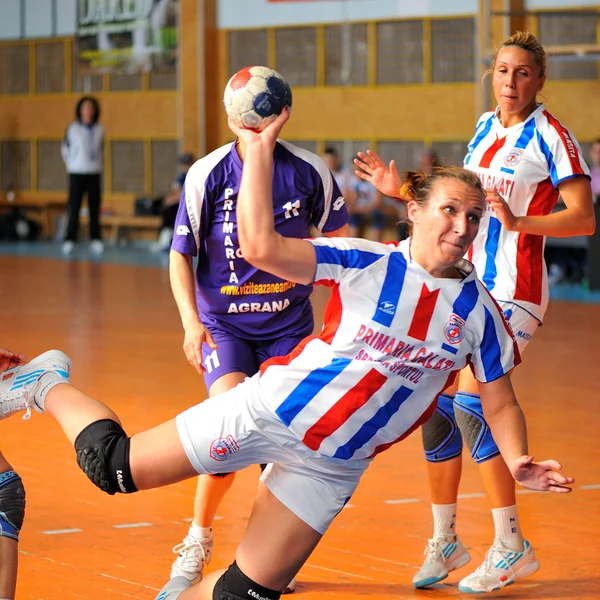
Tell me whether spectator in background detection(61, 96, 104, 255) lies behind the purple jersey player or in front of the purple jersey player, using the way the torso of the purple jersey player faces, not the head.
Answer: behind

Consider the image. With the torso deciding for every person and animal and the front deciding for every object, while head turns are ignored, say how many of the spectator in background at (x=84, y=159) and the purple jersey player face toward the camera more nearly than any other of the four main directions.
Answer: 2

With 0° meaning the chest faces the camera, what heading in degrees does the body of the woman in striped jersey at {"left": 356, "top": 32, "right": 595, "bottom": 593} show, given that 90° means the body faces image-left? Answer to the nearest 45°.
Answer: approximately 45°

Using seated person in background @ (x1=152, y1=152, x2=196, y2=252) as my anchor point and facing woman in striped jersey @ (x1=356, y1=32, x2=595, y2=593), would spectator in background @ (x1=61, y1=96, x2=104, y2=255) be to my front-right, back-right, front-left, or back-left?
back-right

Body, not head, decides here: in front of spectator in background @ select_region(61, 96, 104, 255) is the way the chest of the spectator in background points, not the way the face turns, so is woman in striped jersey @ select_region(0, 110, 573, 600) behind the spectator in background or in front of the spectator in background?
in front

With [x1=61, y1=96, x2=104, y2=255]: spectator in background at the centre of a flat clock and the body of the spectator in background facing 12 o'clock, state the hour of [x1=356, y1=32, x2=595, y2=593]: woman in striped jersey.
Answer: The woman in striped jersey is roughly at 12 o'clock from the spectator in background.
